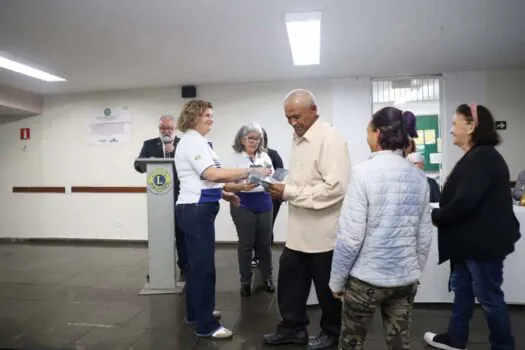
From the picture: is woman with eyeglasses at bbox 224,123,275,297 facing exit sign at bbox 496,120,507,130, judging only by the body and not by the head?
no

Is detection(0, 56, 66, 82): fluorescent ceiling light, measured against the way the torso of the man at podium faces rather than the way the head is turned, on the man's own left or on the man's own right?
on the man's own right

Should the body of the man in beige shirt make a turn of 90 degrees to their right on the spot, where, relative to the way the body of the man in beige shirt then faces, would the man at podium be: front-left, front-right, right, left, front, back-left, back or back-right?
front

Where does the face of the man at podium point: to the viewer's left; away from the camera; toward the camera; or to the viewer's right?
toward the camera

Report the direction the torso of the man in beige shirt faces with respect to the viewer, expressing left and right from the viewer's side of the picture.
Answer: facing the viewer and to the left of the viewer

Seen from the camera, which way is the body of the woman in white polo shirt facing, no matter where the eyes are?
to the viewer's right

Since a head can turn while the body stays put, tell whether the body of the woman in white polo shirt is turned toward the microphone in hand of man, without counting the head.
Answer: no

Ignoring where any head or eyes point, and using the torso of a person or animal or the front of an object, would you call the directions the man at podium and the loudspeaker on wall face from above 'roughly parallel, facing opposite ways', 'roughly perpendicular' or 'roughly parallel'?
roughly parallel

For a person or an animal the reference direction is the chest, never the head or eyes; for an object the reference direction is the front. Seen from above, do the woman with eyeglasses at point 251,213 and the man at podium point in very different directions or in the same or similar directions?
same or similar directions

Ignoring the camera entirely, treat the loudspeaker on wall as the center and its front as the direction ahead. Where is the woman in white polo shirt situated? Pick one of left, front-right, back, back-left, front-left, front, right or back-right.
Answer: front

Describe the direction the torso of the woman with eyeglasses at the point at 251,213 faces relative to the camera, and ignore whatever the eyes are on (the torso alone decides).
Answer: toward the camera

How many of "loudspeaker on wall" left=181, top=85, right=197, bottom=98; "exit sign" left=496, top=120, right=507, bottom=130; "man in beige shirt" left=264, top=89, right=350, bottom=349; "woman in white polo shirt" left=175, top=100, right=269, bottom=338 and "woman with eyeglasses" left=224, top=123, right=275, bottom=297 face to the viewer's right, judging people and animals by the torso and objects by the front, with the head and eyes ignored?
1

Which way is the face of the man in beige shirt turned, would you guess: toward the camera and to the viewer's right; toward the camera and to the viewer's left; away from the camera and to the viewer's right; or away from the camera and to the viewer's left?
toward the camera and to the viewer's left

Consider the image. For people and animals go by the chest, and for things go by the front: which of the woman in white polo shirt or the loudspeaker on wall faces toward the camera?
the loudspeaker on wall

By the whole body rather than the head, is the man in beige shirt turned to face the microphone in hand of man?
no

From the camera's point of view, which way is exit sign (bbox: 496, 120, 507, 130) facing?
toward the camera
